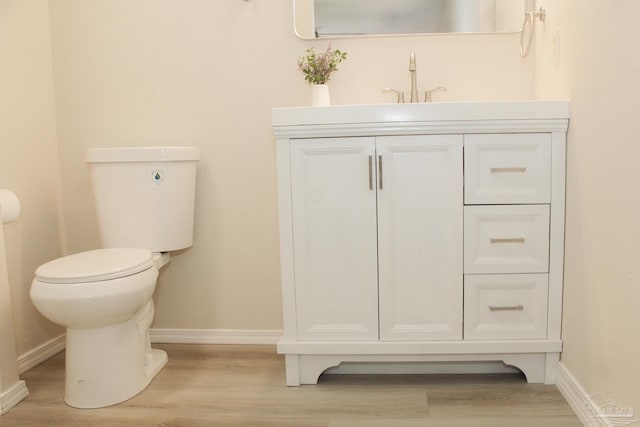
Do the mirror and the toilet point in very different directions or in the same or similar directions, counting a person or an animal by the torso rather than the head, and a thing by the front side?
same or similar directions

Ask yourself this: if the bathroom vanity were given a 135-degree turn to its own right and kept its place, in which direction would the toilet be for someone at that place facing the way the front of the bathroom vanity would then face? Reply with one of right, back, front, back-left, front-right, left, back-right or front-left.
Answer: front-left

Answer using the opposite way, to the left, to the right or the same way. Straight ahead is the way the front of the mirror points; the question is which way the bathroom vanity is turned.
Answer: the same way

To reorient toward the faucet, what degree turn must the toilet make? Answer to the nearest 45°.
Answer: approximately 135° to its left

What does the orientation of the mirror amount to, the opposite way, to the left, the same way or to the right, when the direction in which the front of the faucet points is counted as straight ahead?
the same way

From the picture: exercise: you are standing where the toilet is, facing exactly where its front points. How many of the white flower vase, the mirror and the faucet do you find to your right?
0

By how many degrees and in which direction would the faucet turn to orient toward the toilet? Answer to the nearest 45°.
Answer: approximately 45° to its right

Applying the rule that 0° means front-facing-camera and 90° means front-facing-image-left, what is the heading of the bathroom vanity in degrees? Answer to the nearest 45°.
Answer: approximately 0°

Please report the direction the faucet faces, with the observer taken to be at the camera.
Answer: facing the viewer

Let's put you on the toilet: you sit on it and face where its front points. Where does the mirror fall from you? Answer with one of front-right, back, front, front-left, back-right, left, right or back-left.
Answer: back-left

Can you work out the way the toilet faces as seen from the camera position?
facing the viewer and to the left of the viewer

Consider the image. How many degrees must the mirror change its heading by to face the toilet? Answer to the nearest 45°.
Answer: approximately 45° to its right
